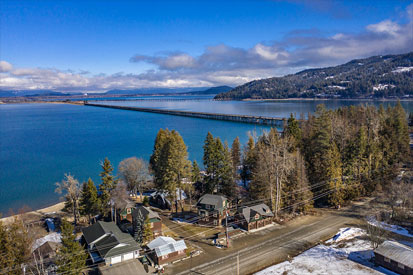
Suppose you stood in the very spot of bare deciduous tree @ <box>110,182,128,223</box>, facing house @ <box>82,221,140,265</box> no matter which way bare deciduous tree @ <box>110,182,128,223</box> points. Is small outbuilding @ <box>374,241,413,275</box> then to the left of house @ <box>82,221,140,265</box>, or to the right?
left

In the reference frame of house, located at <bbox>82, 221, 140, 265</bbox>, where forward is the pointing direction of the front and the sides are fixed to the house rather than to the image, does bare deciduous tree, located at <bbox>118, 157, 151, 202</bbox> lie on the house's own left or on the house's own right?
on the house's own left

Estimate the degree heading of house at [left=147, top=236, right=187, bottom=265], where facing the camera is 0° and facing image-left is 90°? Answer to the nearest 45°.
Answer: approximately 315°

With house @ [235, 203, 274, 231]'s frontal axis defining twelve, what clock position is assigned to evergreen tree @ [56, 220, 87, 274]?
The evergreen tree is roughly at 3 o'clock from the house.

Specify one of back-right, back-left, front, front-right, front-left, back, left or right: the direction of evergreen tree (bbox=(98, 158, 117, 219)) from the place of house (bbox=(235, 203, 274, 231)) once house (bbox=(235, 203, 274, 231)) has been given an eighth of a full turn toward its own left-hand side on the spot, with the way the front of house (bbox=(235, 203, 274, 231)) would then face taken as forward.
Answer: back

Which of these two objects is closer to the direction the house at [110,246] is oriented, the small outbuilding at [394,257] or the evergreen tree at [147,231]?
the small outbuilding

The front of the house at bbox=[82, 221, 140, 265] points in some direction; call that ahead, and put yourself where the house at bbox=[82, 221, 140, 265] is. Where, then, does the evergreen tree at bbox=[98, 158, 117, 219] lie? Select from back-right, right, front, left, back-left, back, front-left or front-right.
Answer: back-left

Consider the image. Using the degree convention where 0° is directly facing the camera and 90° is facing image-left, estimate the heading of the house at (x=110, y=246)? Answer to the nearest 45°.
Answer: approximately 315°

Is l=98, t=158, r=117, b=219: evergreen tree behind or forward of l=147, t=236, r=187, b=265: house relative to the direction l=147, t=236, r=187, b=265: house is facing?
behind
